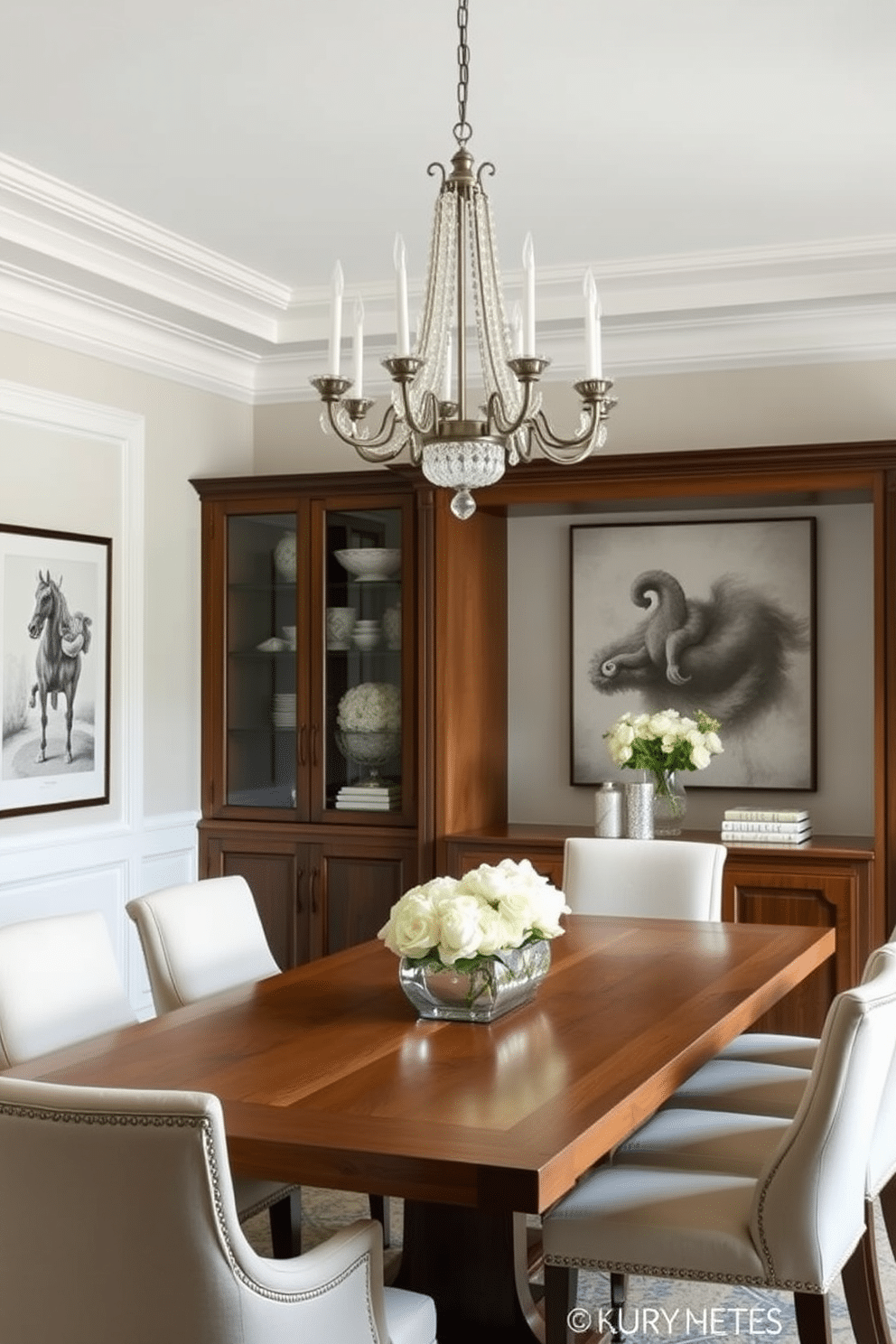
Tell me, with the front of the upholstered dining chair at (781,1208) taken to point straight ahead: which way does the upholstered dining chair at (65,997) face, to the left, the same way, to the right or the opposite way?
the opposite way

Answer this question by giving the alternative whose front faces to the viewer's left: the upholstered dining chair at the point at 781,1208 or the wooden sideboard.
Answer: the upholstered dining chair

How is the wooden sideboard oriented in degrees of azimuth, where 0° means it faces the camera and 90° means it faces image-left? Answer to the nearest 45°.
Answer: approximately 0°

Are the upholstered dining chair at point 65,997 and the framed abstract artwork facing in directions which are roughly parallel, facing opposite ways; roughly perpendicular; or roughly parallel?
roughly perpendicular

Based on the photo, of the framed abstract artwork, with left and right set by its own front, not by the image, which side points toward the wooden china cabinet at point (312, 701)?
right

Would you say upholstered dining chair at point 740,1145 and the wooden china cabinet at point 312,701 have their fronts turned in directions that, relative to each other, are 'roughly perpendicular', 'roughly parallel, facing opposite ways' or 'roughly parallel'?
roughly perpendicular

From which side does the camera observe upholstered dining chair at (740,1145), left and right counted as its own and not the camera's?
left

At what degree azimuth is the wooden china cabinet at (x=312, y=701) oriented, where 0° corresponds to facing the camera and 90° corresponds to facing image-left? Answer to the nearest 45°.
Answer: approximately 0°

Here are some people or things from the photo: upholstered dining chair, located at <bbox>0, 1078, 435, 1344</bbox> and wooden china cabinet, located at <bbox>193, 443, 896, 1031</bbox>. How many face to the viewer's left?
0

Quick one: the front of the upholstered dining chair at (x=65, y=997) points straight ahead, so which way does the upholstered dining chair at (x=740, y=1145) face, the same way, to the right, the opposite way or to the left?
the opposite way

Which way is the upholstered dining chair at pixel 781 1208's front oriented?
to the viewer's left
